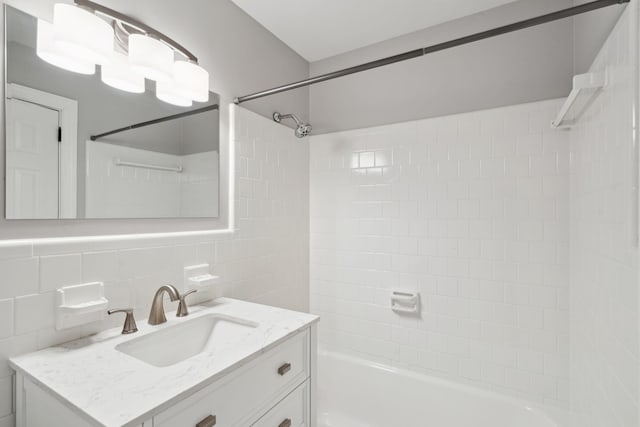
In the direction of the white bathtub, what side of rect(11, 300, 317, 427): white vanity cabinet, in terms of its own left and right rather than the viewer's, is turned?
left

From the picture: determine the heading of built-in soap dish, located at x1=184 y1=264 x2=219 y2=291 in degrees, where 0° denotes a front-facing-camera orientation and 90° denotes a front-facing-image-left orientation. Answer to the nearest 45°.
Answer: approximately 315°

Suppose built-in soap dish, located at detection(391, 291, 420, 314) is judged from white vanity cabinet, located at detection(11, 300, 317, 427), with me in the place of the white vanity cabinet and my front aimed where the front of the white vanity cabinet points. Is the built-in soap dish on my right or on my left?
on my left

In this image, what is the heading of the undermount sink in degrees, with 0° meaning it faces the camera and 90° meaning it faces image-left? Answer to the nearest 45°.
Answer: approximately 315°

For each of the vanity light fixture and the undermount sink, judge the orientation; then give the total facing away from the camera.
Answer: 0

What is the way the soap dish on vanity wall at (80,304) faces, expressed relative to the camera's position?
facing the viewer and to the right of the viewer
